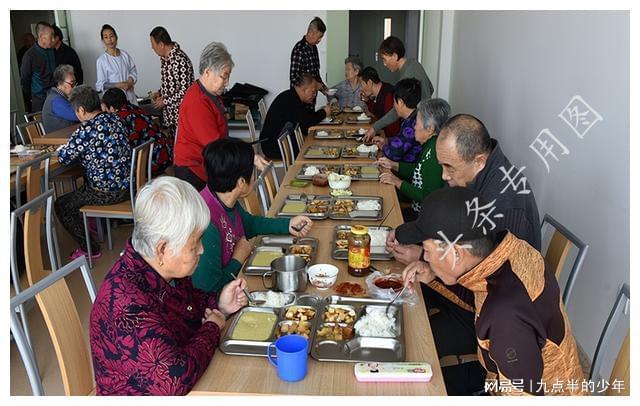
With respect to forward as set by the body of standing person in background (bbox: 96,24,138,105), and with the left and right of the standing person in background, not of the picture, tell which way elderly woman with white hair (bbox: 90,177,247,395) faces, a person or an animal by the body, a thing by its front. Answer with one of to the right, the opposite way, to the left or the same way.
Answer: to the left

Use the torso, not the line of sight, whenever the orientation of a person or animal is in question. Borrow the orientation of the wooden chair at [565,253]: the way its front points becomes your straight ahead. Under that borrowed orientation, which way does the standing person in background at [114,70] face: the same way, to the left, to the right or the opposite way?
to the left

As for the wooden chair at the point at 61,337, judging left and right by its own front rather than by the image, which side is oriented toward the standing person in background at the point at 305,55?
left

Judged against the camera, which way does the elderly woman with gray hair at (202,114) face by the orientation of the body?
to the viewer's right

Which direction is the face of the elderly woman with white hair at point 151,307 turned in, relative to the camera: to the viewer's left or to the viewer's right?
to the viewer's right

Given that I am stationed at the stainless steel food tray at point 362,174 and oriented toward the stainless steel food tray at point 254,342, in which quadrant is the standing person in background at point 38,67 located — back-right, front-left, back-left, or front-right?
back-right

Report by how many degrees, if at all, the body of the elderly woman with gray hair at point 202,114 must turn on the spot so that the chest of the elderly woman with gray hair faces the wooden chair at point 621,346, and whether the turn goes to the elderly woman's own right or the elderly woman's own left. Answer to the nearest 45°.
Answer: approximately 45° to the elderly woman's own right

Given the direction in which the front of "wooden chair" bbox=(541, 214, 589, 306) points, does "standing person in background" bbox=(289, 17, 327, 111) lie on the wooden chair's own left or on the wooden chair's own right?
on the wooden chair's own right

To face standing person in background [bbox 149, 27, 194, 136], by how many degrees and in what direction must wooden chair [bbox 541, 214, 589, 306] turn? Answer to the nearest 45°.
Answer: approximately 90° to its right

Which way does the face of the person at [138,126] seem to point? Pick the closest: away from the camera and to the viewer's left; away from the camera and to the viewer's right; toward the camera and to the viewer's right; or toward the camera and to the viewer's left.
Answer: away from the camera and to the viewer's left

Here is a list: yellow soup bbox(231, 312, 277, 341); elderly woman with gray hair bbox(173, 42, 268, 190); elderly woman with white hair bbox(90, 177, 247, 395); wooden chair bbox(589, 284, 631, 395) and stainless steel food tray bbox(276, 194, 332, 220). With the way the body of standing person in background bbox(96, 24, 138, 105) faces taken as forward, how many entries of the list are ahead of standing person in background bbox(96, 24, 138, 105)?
5

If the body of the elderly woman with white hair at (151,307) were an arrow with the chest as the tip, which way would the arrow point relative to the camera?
to the viewer's right

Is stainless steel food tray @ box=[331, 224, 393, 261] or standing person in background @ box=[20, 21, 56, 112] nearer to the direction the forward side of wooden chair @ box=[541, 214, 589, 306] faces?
the stainless steel food tray

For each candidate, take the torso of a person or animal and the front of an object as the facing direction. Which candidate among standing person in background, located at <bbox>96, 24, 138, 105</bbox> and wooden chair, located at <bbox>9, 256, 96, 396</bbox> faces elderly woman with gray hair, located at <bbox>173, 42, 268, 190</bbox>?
the standing person in background
